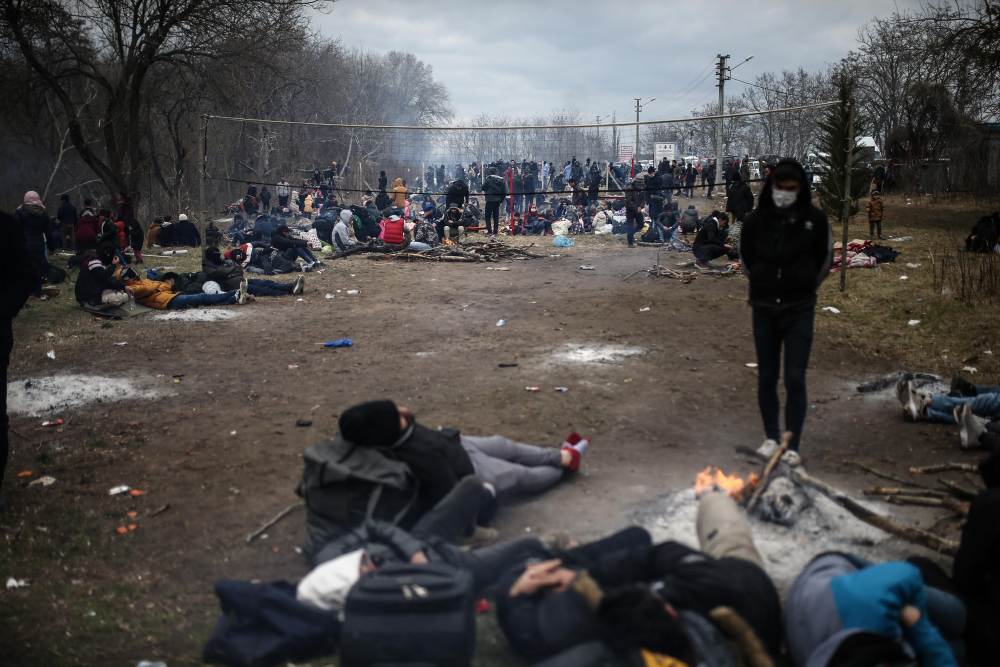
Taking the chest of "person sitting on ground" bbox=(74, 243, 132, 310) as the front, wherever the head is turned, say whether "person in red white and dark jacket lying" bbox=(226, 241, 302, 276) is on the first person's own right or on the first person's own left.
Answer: on the first person's own left

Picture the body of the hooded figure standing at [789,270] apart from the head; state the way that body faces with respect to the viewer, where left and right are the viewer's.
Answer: facing the viewer

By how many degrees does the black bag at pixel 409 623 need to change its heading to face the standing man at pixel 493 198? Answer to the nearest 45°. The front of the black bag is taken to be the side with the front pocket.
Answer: approximately 180°

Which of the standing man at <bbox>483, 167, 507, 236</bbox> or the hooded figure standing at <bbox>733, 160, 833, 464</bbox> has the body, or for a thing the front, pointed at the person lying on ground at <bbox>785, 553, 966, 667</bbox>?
the hooded figure standing

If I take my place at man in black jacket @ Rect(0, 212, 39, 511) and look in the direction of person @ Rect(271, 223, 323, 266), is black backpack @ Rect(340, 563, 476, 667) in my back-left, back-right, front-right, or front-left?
back-right
